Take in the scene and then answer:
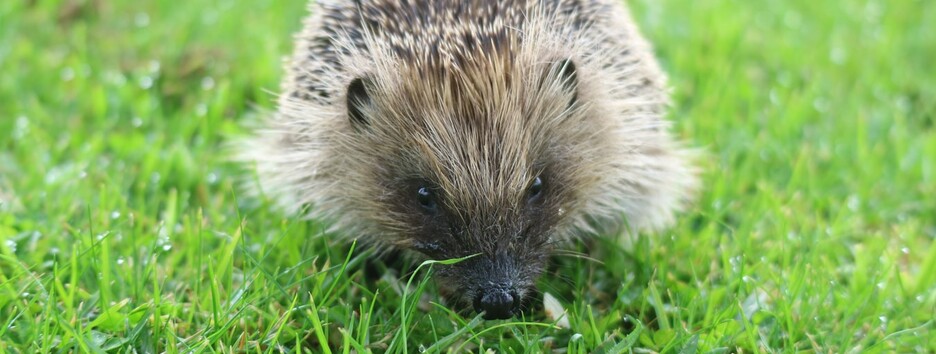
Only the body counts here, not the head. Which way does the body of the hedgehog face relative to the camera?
toward the camera
